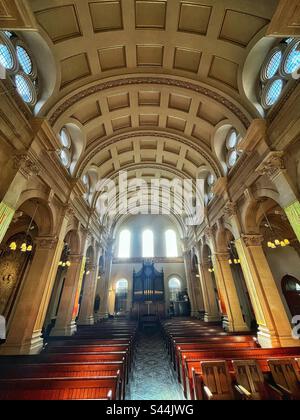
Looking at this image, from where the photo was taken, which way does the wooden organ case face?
toward the camera

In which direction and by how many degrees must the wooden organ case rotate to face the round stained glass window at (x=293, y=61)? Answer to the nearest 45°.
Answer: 0° — it already faces it

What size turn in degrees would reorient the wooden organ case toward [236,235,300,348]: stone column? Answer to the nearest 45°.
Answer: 0° — it already faces it

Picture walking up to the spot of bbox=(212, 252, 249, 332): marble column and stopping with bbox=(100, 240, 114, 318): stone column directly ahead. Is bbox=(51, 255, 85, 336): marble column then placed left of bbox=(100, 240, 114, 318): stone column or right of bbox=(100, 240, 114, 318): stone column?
left
